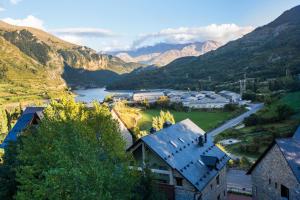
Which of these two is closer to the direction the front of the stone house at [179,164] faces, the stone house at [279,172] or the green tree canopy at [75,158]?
the green tree canopy

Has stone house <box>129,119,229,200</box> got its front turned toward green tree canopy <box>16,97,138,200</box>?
yes

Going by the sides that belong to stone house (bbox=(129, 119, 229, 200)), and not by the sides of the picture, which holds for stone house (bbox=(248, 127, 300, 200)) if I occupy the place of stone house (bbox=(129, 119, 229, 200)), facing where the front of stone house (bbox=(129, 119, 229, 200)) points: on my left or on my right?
on my left

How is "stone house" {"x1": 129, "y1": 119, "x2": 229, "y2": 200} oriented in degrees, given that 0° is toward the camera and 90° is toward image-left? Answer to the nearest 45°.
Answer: approximately 45°

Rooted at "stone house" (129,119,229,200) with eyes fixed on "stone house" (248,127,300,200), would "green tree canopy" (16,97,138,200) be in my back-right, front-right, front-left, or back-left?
back-right
